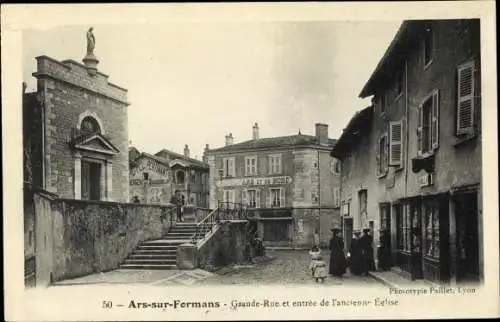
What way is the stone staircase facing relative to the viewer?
toward the camera

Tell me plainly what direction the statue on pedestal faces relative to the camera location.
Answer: facing the viewer and to the right of the viewer

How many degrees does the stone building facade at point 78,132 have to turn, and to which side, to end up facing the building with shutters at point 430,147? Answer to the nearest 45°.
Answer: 0° — it already faces it

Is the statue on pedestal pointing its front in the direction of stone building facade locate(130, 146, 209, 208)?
no

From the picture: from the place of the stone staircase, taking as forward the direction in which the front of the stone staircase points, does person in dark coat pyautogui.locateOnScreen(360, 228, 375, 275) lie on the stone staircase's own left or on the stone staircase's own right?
on the stone staircase's own left

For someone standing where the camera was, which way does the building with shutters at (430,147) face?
facing the viewer and to the left of the viewer

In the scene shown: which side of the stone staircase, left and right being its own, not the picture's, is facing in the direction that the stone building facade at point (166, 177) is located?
back

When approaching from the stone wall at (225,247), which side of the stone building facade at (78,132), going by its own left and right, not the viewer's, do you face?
left
